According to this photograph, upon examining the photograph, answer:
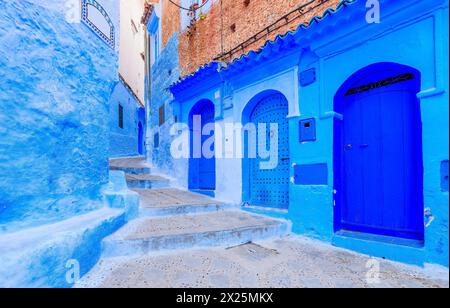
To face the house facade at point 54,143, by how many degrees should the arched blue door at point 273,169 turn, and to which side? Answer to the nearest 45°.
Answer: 0° — it already faces it

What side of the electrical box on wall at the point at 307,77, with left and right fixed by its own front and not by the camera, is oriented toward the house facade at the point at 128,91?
right

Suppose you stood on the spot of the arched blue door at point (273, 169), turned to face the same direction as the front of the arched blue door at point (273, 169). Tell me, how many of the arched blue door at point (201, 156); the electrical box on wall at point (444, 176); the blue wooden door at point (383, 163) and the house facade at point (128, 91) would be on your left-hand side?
2

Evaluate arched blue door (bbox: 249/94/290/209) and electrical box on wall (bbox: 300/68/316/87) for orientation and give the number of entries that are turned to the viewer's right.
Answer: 0

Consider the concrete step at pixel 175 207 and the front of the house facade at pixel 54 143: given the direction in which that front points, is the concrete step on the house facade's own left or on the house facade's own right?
on the house facade's own left

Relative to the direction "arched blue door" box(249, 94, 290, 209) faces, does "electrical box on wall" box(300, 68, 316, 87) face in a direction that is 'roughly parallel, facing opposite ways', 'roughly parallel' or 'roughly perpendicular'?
roughly parallel

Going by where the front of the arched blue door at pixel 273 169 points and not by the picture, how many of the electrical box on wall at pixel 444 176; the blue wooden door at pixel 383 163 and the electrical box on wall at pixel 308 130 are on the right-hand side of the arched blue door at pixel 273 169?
0

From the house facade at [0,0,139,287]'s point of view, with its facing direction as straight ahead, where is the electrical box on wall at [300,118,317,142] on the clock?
The electrical box on wall is roughly at 11 o'clock from the house facade.

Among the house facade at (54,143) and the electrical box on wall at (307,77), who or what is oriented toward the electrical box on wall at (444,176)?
the house facade

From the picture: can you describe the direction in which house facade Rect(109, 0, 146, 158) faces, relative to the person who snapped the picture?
facing the viewer and to the right of the viewer

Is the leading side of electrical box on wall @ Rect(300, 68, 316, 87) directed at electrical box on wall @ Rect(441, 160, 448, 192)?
no

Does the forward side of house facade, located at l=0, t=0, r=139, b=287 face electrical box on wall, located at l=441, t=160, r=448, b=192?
yes

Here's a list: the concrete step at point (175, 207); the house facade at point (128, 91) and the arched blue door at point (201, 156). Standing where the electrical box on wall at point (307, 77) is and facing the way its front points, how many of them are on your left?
0

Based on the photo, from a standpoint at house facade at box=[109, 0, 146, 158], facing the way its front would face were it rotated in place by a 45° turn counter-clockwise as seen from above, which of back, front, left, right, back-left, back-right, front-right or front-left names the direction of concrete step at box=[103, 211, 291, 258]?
right

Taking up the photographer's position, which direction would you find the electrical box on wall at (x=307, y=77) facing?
facing the viewer and to the left of the viewer

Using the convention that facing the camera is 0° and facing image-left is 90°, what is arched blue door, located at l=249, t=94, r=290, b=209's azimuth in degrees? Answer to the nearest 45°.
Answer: approximately 45°

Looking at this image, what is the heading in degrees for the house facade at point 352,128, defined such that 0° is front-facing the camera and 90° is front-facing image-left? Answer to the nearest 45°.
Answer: approximately 45°

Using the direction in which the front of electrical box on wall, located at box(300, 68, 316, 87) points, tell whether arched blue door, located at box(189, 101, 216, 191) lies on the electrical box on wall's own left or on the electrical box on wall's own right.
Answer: on the electrical box on wall's own right

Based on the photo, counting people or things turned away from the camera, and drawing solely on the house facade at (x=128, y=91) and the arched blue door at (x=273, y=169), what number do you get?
0
